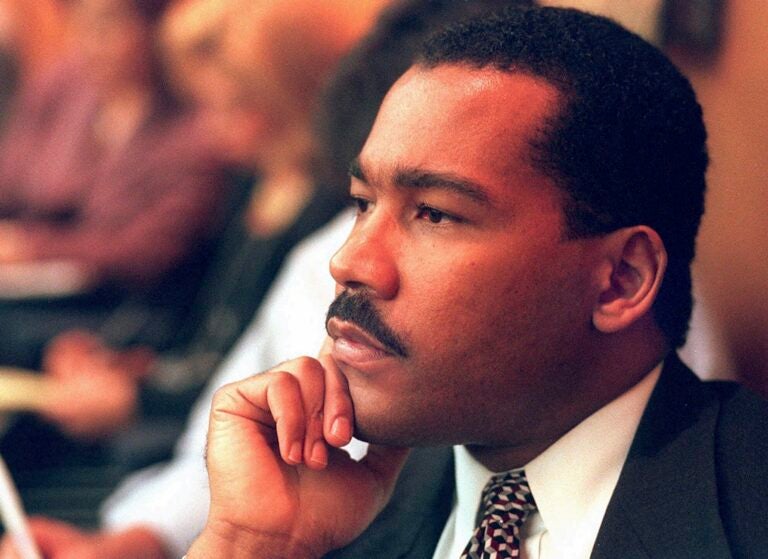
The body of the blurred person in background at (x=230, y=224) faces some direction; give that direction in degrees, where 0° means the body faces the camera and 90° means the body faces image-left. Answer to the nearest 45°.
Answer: approximately 45°

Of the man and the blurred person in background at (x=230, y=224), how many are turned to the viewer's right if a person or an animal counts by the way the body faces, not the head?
0

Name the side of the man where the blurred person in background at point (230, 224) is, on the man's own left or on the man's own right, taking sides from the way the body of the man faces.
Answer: on the man's own right

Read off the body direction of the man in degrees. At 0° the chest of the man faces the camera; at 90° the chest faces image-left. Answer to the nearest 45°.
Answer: approximately 45°

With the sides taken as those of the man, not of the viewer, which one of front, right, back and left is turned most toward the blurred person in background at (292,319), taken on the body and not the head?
right
